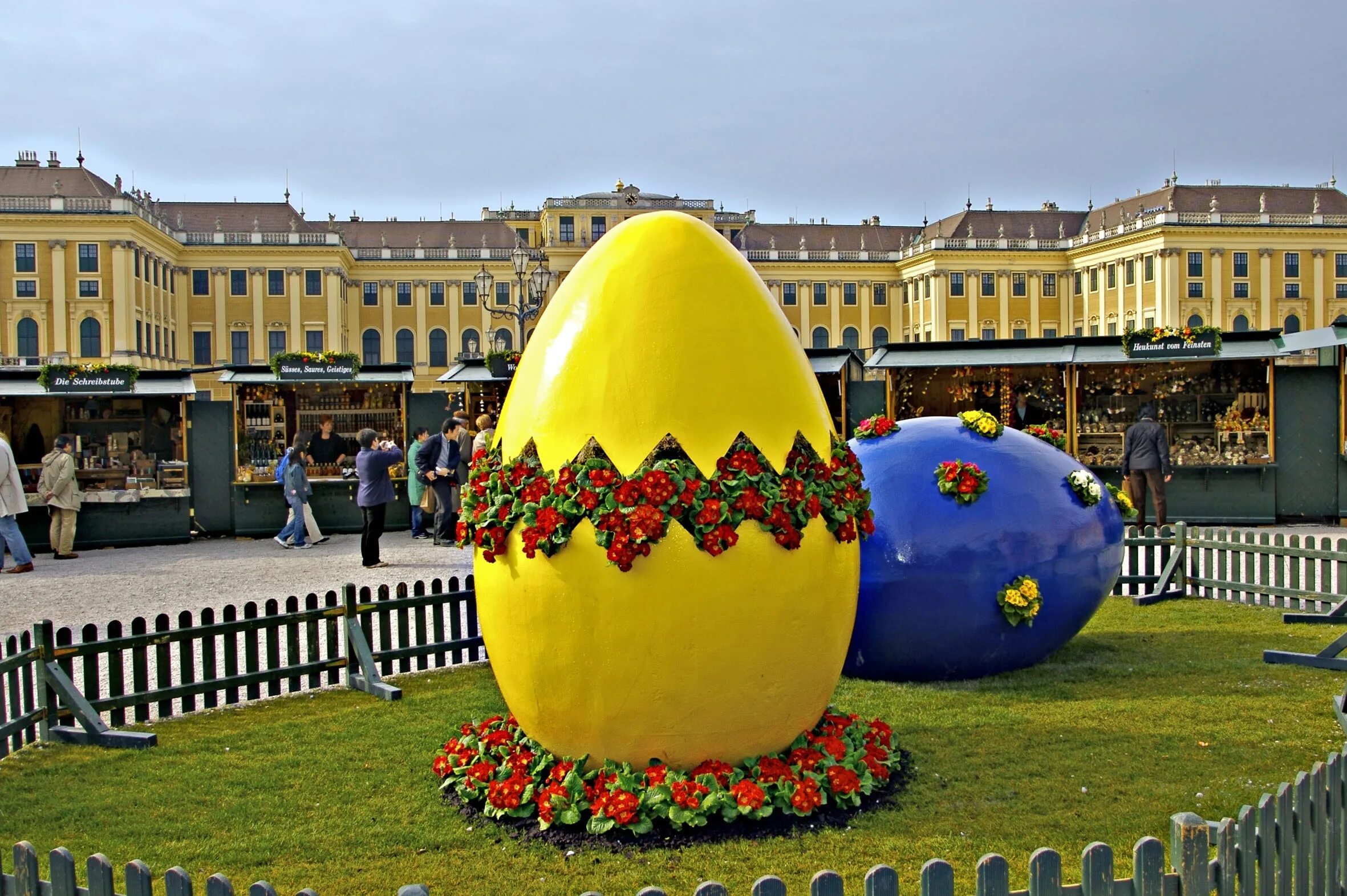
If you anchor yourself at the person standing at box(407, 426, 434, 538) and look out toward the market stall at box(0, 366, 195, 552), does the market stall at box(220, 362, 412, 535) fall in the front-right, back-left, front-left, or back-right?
front-right

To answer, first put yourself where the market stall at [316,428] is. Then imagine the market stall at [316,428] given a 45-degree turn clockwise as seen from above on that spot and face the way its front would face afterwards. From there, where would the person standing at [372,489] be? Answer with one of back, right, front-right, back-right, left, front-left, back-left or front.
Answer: front-left

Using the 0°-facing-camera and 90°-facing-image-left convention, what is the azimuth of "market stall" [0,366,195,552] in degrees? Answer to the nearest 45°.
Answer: approximately 0°

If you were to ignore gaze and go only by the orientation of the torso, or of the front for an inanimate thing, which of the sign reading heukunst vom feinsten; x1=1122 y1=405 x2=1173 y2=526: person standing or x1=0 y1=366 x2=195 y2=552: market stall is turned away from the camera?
the person standing

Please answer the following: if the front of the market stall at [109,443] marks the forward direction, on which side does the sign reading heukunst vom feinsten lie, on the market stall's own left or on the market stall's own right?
on the market stall's own left

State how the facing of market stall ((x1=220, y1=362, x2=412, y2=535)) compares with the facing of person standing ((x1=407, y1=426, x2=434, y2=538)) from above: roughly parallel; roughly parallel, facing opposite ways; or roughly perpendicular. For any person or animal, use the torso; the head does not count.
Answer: roughly perpendicular

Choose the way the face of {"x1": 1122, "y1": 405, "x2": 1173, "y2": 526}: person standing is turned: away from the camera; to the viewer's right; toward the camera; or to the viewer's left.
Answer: away from the camera

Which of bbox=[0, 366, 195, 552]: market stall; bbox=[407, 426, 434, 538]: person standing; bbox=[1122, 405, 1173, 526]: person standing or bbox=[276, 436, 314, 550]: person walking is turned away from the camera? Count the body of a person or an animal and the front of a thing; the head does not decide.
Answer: bbox=[1122, 405, 1173, 526]: person standing

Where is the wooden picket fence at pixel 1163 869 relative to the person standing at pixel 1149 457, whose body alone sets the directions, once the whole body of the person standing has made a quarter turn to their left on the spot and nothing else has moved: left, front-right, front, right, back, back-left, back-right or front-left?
left

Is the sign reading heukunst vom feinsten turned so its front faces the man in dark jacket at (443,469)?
no

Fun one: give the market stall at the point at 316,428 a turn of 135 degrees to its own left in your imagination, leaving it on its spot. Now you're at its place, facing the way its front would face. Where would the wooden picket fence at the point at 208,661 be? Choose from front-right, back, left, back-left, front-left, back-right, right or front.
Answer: back-right

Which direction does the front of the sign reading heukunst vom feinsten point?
toward the camera

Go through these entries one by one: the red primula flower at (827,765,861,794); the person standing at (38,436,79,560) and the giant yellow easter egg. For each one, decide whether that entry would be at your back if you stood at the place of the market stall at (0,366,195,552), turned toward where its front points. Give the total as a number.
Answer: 0

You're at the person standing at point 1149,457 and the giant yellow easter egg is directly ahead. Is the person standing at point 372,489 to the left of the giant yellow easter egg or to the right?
right

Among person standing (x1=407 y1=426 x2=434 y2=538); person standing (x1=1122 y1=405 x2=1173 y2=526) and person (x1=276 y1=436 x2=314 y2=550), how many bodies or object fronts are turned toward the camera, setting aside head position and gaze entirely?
0

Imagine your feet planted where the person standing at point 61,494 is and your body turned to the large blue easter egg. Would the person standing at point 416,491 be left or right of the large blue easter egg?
left

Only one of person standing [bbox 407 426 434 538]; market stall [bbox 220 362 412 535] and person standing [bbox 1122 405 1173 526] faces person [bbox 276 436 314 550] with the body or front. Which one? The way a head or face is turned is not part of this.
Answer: the market stall

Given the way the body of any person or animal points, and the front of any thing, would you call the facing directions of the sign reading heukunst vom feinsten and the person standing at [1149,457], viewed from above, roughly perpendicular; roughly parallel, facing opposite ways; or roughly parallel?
roughly parallel, facing opposite ways

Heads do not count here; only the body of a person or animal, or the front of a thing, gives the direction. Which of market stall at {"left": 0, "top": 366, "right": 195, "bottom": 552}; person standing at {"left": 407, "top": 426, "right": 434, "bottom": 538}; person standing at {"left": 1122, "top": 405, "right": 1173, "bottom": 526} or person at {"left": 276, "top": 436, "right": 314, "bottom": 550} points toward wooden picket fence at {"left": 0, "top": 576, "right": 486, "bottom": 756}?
the market stall
